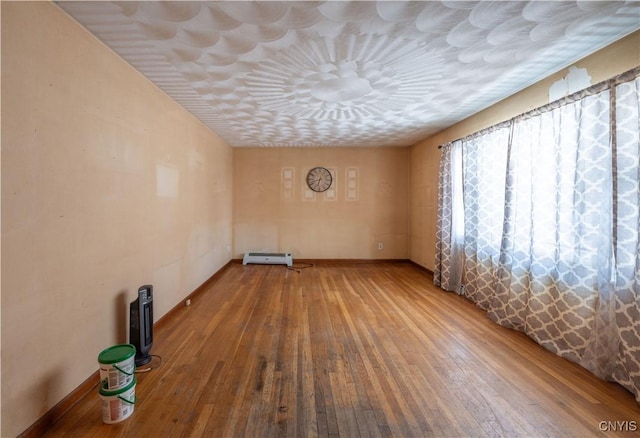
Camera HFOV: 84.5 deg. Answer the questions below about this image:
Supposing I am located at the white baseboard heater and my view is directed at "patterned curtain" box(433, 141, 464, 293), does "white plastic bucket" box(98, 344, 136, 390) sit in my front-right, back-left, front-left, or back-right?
front-right

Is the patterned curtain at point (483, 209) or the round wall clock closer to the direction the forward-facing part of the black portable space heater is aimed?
the patterned curtain

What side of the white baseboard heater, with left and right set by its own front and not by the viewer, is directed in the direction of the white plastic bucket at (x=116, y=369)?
front

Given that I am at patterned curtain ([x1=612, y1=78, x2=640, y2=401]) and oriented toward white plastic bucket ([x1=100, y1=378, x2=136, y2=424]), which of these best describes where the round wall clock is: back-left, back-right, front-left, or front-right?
front-right

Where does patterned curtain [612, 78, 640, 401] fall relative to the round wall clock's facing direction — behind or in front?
in front

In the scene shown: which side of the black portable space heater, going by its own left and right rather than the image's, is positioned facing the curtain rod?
front

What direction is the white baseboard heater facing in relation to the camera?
toward the camera

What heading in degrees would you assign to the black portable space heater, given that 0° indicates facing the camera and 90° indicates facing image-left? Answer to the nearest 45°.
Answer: approximately 315°

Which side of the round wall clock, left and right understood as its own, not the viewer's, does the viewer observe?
front

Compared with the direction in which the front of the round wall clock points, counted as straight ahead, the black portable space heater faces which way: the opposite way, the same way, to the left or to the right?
to the left

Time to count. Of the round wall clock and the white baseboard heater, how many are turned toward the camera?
2
